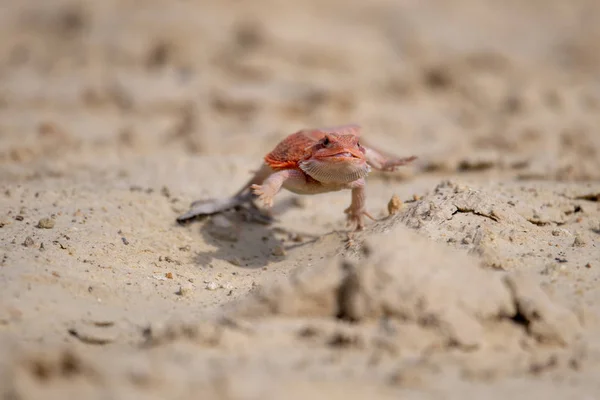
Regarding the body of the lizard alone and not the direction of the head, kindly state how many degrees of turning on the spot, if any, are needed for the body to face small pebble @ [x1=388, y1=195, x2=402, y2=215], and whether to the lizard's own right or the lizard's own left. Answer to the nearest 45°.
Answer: approximately 45° to the lizard's own left

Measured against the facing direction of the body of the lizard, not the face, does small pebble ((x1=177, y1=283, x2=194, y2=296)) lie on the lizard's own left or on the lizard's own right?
on the lizard's own right

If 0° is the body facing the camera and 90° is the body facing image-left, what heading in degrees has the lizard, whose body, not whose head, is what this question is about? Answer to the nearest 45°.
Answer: approximately 315°

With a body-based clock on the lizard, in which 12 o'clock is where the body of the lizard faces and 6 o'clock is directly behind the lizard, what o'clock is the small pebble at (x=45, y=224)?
The small pebble is roughly at 4 o'clock from the lizard.
